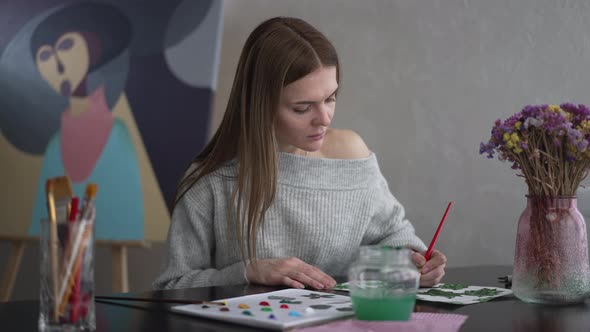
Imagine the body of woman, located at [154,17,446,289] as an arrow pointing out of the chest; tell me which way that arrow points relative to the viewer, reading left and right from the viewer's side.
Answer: facing the viewer and to the right of the viewer

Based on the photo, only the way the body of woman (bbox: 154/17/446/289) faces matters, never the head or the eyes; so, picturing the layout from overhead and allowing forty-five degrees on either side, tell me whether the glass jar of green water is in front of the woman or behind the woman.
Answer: in front

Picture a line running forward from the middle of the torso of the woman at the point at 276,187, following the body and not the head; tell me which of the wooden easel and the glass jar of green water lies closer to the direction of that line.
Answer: the glass jar of green water

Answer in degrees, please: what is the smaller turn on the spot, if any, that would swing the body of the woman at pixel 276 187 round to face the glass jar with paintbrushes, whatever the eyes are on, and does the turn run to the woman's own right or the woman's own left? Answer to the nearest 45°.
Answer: approximately 45° to the woman's own right

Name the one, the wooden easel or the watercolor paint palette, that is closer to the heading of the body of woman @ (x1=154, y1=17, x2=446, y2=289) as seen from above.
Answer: the watercolor paint palette

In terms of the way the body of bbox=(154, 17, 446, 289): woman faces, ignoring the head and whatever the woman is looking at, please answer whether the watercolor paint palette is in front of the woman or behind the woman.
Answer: in front
